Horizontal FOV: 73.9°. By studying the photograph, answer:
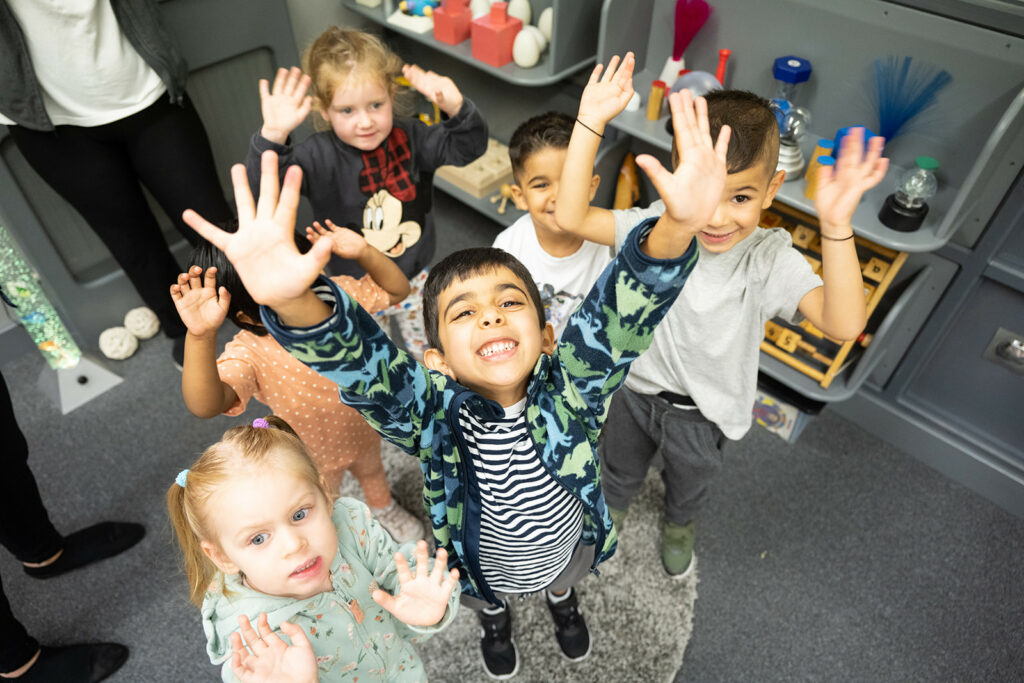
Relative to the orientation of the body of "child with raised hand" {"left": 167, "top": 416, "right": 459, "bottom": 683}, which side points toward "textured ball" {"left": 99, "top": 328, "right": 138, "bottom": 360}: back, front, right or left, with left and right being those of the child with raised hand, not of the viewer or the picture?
back

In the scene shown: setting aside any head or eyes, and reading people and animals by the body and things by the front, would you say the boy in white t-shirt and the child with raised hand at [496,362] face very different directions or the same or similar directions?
same or similar directions

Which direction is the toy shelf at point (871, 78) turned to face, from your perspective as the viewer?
facing the viewer and to the left of the viewer

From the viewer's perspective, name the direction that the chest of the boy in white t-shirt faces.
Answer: toward the camera

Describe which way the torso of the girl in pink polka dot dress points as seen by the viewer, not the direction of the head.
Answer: toward the camera

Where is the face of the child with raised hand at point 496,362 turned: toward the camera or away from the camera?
toward the camera

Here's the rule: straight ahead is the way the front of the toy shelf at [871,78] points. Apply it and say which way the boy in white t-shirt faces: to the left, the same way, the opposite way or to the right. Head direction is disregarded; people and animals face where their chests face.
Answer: to the left

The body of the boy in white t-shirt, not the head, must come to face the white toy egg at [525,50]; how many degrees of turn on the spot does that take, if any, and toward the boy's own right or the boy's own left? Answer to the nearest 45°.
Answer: approximately 180°

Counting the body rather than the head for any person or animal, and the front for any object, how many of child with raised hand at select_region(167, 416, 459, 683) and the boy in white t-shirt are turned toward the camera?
2

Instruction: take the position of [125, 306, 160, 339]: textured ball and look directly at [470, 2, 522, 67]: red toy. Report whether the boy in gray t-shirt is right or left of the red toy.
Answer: right

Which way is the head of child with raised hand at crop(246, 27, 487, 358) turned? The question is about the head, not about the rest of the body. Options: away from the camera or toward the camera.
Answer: toward the camera

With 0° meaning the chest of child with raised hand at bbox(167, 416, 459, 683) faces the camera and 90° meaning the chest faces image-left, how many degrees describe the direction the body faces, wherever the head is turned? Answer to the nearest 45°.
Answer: approximately 0°
